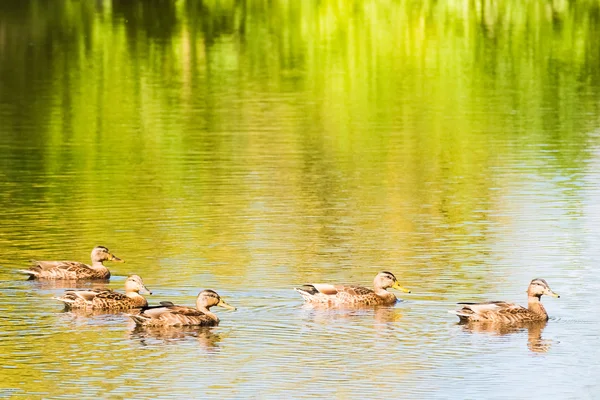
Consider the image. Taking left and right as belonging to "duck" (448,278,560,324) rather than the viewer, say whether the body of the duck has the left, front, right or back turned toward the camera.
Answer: right

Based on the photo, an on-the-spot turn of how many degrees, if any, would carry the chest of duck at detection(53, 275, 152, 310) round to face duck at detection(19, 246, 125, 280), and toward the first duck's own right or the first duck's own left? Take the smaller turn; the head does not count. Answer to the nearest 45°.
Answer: approximately 90° to the first duck's own left

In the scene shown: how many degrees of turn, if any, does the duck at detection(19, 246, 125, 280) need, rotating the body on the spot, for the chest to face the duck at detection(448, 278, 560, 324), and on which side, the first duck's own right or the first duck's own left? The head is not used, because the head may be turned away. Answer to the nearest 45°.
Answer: approximately 45° to the first duck's own right

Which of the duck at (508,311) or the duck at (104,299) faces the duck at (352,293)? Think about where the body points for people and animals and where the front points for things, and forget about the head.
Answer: the duck at (104,299)

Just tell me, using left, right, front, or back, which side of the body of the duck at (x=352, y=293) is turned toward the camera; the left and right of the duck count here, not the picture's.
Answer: right

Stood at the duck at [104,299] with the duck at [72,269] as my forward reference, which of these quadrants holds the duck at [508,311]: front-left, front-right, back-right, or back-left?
back-right

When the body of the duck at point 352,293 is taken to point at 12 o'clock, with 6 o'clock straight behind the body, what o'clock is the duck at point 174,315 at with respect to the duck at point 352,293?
the duck at point 174,315 is roughly at 5 o'clock from the duck at point 352,293.

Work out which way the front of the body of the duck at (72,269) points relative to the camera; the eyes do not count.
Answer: to the viewer's right
